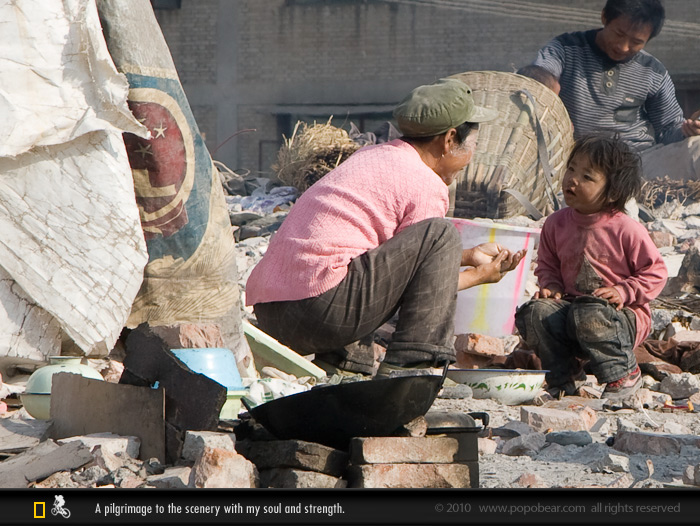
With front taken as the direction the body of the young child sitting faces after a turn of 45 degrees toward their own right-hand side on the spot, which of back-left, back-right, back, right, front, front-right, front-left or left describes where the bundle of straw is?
front-right

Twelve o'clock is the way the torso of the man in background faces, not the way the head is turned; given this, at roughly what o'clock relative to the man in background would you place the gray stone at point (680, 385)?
The gray stone is roughly at 12 o'clock from the man in background.

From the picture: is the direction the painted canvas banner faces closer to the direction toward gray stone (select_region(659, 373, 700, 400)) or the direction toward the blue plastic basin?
the blue plastic basin

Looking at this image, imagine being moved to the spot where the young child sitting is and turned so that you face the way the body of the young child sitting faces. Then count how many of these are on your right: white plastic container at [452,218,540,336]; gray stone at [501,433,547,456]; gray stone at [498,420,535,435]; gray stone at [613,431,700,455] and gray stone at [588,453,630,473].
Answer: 1

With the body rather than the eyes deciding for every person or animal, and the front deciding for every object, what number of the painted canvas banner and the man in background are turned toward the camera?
2

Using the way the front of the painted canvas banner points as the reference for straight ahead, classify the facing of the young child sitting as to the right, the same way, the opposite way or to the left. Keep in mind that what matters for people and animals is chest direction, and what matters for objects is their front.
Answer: to the right

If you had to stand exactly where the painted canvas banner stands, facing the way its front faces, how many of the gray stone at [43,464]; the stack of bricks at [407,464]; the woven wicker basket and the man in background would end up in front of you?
2

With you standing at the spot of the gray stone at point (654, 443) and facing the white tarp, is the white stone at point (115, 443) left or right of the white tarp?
left

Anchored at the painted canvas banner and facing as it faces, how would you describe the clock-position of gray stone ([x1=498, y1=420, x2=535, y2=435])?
The gray stone is roughly at 11 o'clock from the painted canvas banner.

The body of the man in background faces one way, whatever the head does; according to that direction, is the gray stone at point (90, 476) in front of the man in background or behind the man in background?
in front

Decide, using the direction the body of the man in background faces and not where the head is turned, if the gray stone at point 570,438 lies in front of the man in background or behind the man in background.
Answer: in front

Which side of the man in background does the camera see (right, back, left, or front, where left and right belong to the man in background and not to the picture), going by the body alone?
front

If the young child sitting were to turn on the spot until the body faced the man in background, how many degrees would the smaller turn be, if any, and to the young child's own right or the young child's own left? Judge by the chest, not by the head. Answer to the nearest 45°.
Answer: approximately 135° to the young child's own right

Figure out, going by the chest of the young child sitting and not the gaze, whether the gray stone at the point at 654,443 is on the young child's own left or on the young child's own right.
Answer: on the young child's own left

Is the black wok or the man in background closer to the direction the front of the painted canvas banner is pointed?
the black wok

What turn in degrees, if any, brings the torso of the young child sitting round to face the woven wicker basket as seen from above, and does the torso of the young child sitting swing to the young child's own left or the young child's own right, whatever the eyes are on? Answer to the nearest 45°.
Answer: approximately 135° to the young child's own right

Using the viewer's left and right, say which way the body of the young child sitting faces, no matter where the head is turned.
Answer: facing the viewer and to the left of the viewer

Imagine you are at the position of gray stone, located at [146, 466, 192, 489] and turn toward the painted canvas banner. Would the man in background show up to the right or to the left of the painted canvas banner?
right
